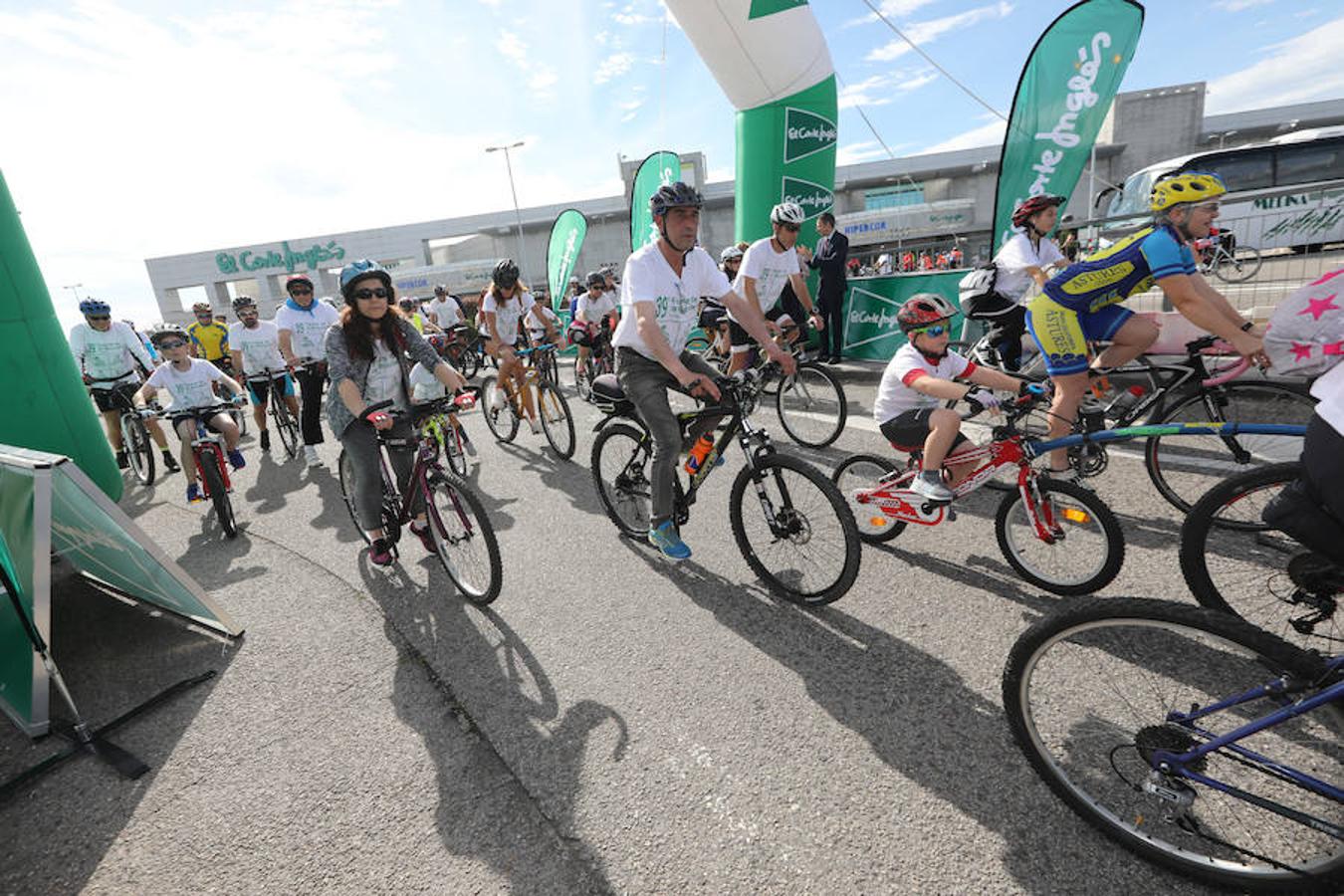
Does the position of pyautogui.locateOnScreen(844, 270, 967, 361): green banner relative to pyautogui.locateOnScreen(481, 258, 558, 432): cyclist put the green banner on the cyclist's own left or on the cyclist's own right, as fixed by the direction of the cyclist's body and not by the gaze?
on the cyclist's own left

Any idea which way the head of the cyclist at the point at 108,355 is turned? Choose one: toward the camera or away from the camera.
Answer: toward the camera

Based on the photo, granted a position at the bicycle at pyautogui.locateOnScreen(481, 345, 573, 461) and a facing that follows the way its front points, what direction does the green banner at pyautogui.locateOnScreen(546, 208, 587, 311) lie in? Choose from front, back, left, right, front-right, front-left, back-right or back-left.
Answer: back-left

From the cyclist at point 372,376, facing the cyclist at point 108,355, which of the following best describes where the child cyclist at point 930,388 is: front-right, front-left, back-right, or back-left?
back-right

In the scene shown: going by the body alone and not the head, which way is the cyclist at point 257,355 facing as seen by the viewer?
toward the camera

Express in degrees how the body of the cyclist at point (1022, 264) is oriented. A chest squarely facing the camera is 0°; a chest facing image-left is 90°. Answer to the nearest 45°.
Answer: approximately 315°

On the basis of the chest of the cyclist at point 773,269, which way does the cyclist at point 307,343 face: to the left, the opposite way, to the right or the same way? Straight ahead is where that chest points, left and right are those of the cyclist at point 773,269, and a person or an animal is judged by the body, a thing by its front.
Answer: the same way

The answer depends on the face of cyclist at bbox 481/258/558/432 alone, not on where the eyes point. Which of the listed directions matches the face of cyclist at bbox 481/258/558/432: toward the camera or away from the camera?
toward the camera

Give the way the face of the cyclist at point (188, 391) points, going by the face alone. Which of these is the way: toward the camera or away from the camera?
toward the camera

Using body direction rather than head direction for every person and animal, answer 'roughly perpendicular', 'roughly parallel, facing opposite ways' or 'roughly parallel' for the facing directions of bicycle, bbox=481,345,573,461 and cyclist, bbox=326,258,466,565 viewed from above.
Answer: roughly parallel

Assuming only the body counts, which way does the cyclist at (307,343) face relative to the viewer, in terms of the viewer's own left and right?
facing the viewer

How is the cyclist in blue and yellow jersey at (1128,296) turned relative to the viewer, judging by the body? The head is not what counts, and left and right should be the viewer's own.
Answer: facing to the right of the viewer

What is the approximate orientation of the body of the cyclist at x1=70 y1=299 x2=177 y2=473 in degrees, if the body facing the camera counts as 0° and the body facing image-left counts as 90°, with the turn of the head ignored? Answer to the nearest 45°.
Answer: approximately 315°

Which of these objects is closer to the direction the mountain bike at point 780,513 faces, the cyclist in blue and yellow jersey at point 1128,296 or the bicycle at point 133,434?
the cyclist in blue and yellow jersey

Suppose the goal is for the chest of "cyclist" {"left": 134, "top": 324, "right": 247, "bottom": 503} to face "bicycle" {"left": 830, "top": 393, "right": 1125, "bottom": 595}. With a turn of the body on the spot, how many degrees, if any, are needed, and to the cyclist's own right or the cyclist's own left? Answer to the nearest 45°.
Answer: approximately 45° to the cyclist's own left

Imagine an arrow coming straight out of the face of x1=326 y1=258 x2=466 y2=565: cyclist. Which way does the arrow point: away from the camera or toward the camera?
toward the camera
